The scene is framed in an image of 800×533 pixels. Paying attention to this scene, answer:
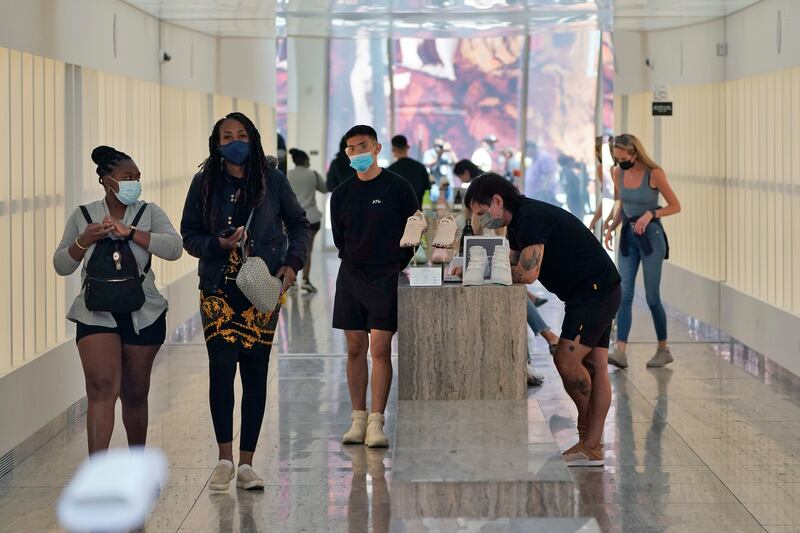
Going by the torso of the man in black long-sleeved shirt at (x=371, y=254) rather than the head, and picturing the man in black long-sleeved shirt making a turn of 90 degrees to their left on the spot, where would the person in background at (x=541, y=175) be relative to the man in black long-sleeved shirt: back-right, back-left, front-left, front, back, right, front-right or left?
left

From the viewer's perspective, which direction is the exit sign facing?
toward the camera

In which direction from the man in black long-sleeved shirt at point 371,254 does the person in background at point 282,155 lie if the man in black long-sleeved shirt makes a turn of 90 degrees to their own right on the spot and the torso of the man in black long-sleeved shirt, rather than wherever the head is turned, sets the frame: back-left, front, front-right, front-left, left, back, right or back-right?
right

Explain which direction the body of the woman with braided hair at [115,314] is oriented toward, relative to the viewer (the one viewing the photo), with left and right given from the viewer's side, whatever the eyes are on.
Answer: facing the viewer

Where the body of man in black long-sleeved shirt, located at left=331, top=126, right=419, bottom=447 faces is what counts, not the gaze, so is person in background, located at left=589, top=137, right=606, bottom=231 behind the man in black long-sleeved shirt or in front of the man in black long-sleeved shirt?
behind

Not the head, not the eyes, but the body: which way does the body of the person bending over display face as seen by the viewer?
to the viewer's left

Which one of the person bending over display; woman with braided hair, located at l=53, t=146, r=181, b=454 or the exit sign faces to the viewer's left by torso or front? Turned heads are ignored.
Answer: the person bending over display

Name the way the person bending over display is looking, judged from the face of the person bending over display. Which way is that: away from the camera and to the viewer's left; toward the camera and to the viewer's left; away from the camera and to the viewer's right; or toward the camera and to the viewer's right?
toward the camera and to the viewer's left

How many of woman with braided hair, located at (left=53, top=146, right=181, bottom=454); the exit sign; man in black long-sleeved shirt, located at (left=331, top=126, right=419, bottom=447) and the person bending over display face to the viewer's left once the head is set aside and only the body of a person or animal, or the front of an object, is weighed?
1

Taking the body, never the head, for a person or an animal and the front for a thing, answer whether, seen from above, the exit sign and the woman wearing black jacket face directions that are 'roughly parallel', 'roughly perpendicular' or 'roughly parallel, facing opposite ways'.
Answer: roughly parallel

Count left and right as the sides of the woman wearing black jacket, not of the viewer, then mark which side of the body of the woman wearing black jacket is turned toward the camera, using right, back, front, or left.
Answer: front

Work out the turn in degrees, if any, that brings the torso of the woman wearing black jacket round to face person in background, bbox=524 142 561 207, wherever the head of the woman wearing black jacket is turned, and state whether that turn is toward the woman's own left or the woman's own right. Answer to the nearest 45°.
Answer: approximately 180°

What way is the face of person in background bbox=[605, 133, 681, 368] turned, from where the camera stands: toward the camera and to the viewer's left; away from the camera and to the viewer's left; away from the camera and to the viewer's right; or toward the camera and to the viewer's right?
toward the camera and to the viewer's left
